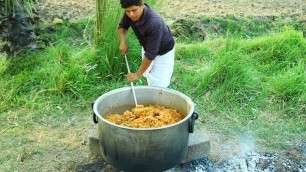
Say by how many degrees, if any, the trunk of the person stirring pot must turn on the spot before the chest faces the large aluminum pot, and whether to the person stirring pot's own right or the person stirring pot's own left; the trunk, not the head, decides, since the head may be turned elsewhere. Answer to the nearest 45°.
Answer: approximately 45° to the person stirring pot's own left

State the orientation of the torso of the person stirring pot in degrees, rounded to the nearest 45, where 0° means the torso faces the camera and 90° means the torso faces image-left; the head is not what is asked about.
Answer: approximately 45°

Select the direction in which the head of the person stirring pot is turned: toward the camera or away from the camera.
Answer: toward the camera
